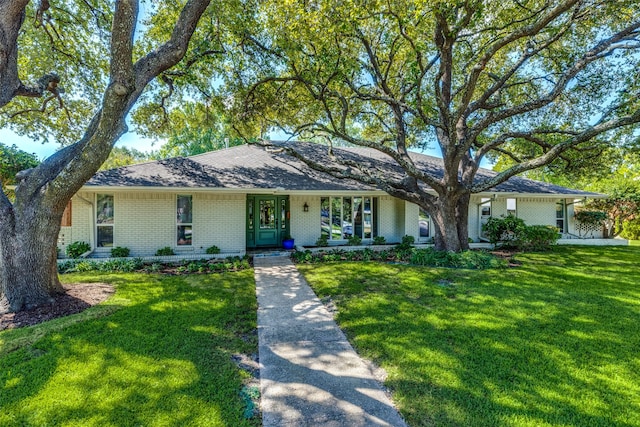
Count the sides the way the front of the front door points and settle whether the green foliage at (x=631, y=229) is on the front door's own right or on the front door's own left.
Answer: on the front door's own left

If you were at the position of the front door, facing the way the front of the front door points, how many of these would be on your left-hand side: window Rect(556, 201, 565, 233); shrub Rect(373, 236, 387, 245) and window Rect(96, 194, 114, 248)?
2

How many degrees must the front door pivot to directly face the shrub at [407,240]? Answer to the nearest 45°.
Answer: approximately 90° to its left

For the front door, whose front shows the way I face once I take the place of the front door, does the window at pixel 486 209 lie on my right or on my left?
on my left

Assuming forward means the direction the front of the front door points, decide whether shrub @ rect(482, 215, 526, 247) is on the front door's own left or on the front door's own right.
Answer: on the front door's own left

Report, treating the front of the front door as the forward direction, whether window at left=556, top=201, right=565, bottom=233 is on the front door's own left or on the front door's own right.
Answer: on the front door's own left

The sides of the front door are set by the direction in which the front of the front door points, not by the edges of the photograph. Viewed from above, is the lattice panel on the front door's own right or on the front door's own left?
on the front door's own left

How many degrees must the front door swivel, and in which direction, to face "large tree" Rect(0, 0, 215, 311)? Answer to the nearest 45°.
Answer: approximately 45° to its right

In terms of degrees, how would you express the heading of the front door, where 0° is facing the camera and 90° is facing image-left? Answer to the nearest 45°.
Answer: approximately 0°

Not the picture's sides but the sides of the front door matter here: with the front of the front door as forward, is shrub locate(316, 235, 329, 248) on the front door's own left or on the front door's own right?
on the front door's own left

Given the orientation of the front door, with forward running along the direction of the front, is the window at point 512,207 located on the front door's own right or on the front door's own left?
on the front door's own left

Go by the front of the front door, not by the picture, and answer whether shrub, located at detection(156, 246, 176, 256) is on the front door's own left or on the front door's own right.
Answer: on the front door's own right
